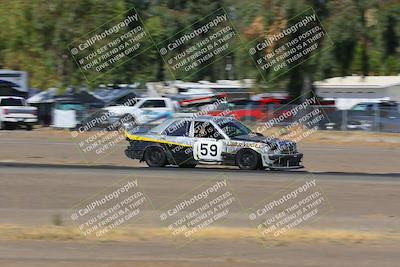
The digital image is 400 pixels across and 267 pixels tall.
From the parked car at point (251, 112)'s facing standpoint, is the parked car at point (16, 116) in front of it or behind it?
in front

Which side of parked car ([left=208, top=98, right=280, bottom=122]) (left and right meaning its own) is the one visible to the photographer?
left

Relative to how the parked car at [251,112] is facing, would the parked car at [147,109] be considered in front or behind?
in front

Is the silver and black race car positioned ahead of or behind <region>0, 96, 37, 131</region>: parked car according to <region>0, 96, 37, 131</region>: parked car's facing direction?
behind

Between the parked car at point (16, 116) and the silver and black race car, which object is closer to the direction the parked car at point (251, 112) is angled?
the parked car

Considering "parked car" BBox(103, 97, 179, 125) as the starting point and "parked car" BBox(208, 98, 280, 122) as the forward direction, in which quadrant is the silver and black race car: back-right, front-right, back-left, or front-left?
front-right

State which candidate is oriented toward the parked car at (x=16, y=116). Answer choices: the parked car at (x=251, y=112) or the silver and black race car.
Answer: the parked car at (x=251, y=112)

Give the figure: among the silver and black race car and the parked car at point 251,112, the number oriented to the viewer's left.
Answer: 1

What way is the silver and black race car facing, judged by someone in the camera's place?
facing the viewer and to the right of the viewer

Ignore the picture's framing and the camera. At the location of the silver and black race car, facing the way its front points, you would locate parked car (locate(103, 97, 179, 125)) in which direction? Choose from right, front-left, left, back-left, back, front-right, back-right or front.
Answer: back-left

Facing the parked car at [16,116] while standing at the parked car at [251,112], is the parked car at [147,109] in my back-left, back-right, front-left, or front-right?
front-right

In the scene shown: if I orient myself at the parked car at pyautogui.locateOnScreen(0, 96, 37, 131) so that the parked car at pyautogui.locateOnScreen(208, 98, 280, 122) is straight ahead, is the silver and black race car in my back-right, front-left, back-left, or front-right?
front-right
